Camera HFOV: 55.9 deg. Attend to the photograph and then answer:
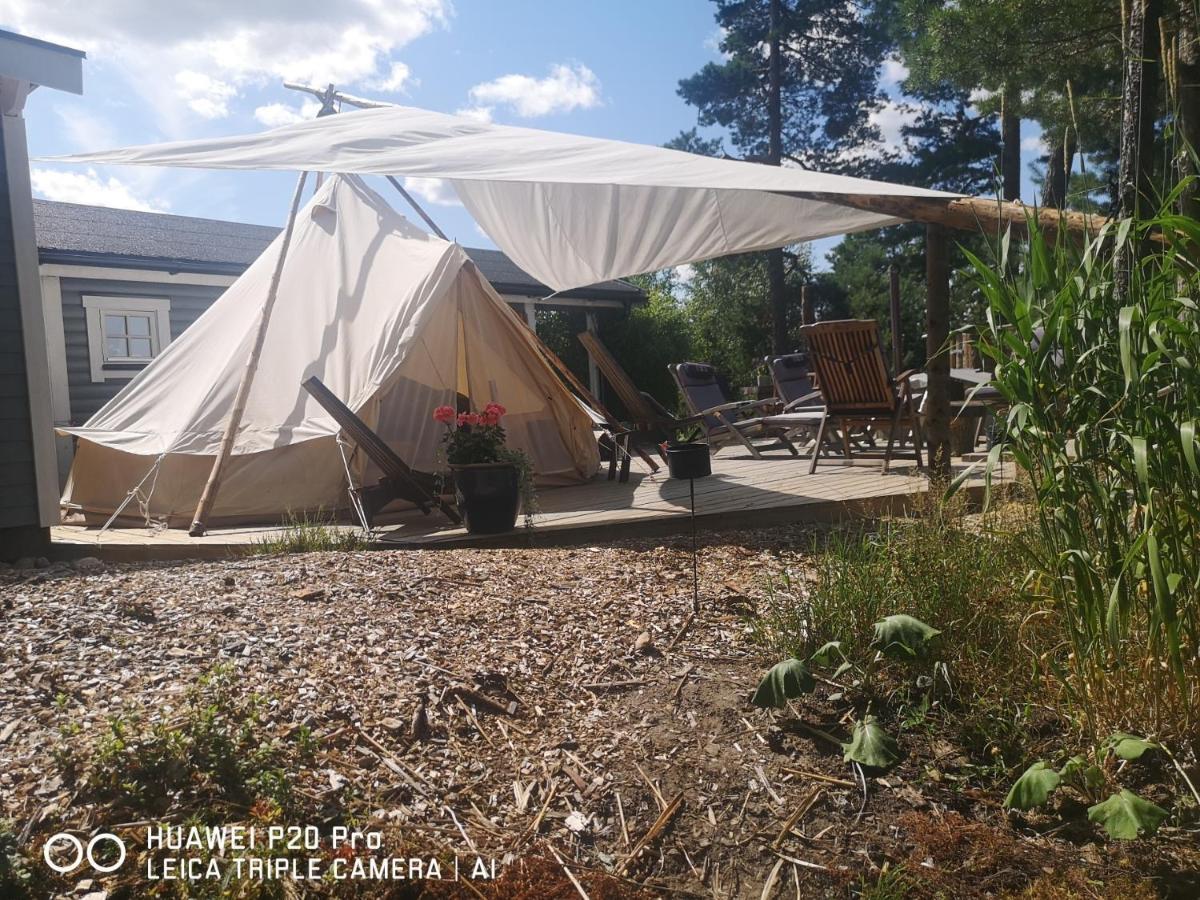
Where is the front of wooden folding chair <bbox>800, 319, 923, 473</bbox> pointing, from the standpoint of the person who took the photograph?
facing away from the viewer and to the right of the viewer

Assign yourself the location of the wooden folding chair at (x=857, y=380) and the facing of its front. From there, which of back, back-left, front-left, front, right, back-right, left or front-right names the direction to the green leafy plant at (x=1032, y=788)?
back-right

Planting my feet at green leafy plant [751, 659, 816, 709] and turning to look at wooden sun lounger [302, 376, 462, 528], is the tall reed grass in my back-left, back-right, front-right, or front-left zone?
back-right

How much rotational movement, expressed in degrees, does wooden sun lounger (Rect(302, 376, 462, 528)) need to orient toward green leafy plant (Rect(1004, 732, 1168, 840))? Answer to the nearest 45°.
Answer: approximately 90° to its right

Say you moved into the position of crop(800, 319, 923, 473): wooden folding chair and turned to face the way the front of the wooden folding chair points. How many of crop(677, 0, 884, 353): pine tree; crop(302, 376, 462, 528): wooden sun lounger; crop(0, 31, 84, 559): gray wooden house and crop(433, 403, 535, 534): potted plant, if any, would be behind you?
3

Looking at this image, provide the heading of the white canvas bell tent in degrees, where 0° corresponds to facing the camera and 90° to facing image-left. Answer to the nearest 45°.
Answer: approximately 315°

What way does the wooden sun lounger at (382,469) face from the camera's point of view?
to the viewer's right

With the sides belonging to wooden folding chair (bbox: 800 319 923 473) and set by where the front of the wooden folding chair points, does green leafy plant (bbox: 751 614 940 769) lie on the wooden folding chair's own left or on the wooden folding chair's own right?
on the wooden folding chair's own right

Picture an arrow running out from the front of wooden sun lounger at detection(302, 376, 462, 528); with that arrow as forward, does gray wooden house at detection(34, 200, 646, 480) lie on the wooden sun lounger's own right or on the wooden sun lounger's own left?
on the wooden sun lounger's own left

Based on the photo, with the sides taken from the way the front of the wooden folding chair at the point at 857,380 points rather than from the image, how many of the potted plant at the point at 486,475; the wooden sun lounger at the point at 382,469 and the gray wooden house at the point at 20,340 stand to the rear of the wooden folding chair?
3

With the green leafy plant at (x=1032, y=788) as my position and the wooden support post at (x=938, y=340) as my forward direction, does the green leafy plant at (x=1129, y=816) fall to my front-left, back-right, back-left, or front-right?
back-right
